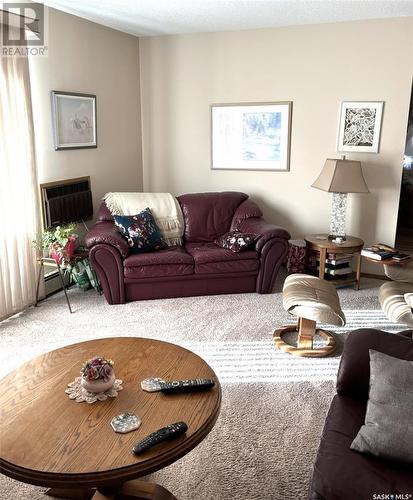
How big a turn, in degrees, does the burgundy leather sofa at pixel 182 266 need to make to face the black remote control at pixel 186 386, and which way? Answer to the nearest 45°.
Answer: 0° — it already faces it

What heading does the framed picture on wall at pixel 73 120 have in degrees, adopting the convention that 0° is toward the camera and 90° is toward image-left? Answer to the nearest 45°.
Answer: approximately 315°

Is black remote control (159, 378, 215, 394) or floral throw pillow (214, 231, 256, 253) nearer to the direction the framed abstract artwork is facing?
the black remote control

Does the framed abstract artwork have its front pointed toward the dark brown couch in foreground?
yes

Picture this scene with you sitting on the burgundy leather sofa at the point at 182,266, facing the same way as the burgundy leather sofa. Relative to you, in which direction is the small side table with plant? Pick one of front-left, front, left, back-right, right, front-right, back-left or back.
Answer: right

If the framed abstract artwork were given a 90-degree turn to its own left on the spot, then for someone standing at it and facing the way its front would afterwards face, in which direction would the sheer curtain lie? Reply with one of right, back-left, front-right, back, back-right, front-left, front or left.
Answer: back-right

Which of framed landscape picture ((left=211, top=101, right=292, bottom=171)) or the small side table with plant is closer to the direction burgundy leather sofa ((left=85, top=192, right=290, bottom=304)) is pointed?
the small side table with plant

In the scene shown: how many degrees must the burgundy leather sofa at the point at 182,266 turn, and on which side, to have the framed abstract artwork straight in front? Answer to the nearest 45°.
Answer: approximately 90° to its left

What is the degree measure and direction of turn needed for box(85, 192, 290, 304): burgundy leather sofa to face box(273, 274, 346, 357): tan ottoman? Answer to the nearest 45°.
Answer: approximately 45° to its left

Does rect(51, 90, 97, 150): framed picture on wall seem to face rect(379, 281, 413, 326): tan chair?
yes

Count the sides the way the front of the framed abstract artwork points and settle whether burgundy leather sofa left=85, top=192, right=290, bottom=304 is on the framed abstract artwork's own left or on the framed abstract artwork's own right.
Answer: on the framed abstract artwork's own right

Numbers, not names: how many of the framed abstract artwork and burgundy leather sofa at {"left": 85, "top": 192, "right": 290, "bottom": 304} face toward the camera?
2

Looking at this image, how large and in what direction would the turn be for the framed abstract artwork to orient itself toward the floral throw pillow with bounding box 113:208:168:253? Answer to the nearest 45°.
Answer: approximately 45° to its right

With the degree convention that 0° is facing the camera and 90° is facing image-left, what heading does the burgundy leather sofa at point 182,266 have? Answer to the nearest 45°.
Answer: approximately 0°
